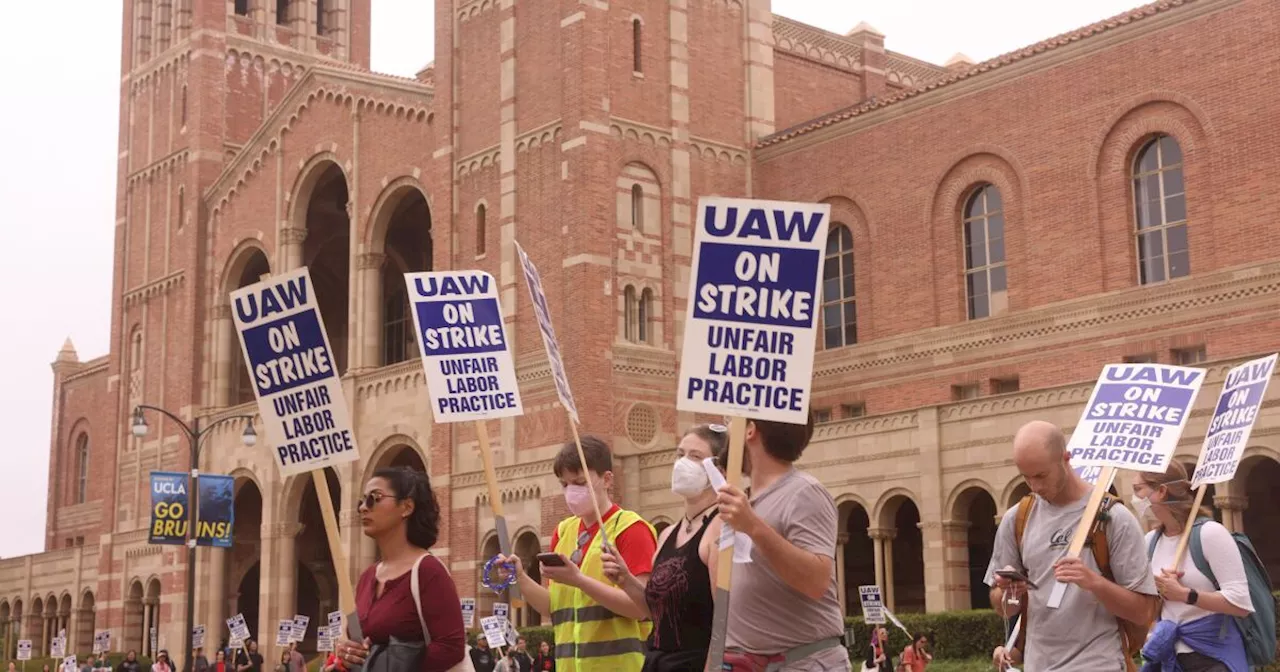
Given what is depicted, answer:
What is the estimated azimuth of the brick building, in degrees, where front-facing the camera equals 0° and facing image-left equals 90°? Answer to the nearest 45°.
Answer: approximately 45°

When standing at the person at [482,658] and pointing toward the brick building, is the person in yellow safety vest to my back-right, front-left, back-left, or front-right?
back-right

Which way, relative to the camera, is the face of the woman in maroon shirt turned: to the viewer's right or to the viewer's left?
to the viewer's left

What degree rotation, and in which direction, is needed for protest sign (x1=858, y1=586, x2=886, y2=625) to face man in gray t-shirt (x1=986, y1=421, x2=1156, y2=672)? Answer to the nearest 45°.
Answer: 0° — it already faces them

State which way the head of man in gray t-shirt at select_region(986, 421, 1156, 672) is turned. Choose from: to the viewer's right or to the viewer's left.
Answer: to the viewer's left

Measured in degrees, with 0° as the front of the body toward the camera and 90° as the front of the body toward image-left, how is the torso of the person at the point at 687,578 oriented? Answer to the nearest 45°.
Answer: approximately 45°

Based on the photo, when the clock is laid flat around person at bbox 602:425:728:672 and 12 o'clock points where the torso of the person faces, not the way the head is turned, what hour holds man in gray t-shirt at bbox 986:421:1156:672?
The man in gray t-shirt is roughly at 8 o'clock from the person.

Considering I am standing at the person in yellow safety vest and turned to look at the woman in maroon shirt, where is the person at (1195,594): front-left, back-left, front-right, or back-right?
back-left
